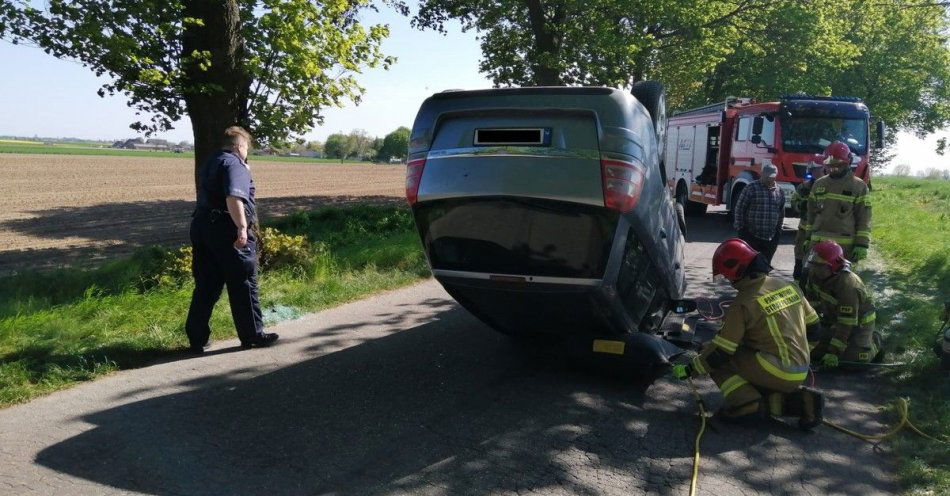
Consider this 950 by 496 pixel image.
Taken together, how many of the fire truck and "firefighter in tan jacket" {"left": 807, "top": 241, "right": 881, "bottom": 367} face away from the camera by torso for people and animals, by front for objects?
0

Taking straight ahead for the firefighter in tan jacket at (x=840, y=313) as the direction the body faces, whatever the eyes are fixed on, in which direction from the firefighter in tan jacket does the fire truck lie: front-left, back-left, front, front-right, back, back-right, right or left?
back-right

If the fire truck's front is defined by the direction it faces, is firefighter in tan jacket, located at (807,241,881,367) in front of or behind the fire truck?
in front

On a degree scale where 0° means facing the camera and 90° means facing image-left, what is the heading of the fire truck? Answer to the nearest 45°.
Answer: approximately 315°

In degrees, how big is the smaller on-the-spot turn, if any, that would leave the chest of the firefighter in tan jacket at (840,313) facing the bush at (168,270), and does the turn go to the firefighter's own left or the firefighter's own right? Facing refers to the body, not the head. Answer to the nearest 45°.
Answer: approximately 45° to the firefighter's own right

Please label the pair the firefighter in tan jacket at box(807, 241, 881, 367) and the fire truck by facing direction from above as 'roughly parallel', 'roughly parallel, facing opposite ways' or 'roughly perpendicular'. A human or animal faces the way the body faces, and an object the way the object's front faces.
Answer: roughly perpendicular

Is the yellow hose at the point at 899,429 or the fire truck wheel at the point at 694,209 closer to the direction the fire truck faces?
the yellow hose

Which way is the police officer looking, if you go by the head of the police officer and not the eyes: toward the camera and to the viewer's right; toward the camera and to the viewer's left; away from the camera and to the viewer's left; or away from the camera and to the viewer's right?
away from the camera and to the viewer's right

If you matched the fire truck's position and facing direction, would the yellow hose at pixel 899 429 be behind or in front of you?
in front

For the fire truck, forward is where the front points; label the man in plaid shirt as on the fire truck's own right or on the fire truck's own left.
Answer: on the fire truck's own right

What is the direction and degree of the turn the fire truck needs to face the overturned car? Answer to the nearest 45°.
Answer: approximately 45° to its right

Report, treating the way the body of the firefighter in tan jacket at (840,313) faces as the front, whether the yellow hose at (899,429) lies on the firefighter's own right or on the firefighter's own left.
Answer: on the firefighter's own left
